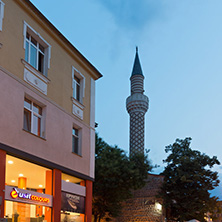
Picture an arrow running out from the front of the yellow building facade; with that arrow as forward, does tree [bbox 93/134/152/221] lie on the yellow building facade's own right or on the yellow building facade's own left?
on the yellow building facade's own left

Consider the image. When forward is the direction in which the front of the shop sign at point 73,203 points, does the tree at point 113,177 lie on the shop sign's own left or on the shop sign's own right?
on the shop sign's own left

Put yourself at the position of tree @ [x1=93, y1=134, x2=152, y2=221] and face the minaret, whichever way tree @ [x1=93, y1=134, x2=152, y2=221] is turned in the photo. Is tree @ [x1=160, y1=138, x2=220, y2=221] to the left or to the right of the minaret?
right

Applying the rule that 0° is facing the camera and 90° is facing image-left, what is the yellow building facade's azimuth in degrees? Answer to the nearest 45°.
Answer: approximately 315°

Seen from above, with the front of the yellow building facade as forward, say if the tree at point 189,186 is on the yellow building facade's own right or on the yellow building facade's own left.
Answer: on the yellow building facade's own left

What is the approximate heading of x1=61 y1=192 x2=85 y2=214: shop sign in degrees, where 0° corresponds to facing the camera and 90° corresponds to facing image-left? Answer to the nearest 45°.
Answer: approximately 315°

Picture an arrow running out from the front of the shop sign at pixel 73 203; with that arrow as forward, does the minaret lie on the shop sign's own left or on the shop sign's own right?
on the shop sign's own left

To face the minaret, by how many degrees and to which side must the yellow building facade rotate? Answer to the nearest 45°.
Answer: approximately 135° to its left
